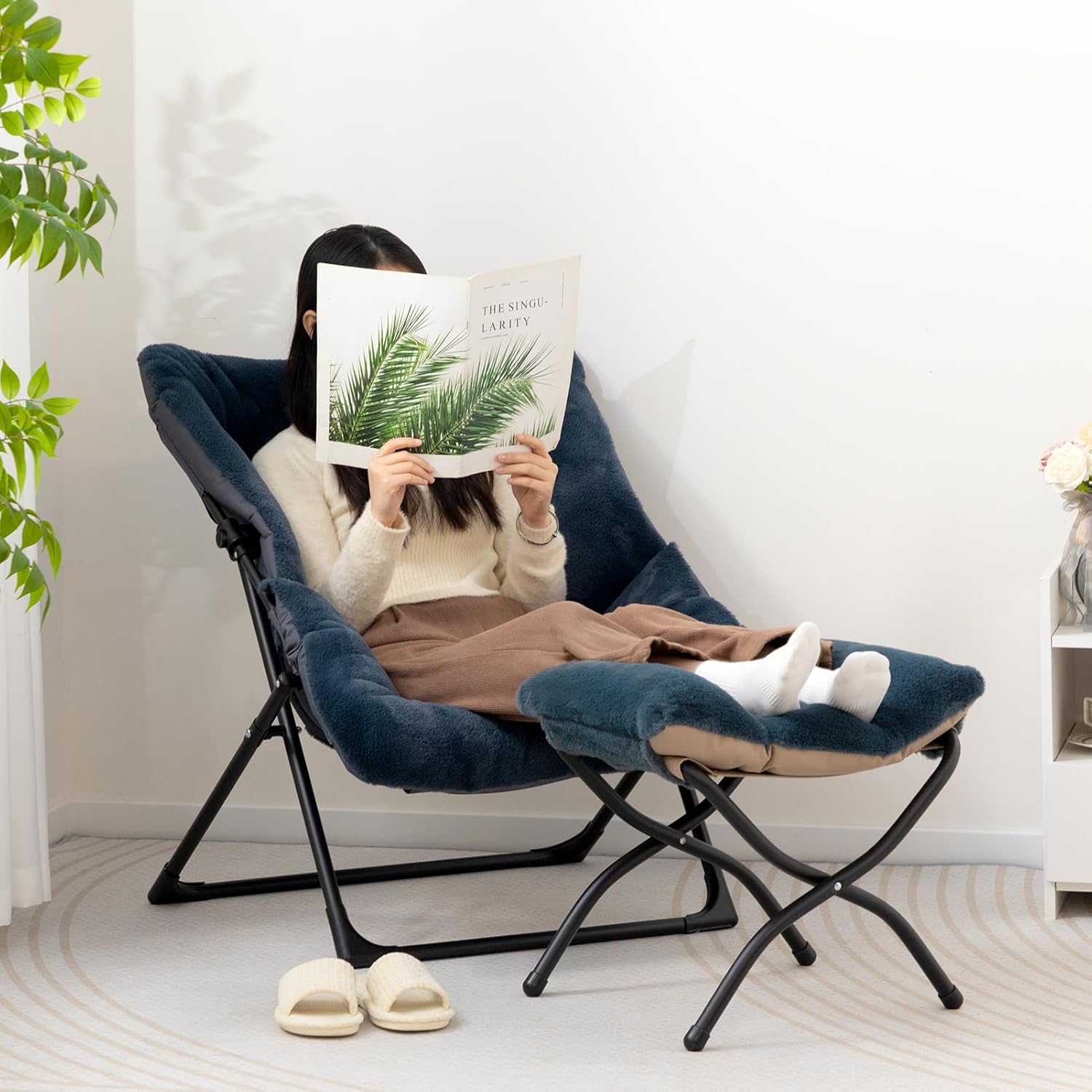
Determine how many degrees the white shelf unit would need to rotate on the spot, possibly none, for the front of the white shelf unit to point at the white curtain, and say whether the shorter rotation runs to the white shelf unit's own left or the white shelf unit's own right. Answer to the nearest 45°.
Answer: approximately 90° to the white shelf unit's own right

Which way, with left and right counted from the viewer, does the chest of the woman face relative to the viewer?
facing the viewer and to the right of the viewer

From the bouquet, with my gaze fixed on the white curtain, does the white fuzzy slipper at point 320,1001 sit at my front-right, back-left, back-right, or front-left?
front-left

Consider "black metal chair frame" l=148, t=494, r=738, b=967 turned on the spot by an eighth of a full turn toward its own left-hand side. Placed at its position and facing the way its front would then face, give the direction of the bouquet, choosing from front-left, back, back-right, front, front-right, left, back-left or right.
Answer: front

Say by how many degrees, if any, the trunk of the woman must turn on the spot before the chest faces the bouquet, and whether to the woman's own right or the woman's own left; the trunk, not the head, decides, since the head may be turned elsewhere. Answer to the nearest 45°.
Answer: approximately 45° to the woman's own left

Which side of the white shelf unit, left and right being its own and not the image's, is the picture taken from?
front

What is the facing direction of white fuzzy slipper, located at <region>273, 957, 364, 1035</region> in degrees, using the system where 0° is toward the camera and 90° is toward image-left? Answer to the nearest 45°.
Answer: approximately 0°

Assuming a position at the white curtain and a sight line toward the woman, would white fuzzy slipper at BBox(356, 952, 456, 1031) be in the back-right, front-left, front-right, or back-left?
front-right

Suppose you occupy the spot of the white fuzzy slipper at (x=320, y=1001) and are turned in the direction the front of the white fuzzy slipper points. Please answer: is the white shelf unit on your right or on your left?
on your left
